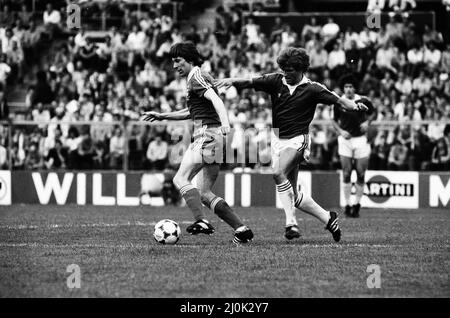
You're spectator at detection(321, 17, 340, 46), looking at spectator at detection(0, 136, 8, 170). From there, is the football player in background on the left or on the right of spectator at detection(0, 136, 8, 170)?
left

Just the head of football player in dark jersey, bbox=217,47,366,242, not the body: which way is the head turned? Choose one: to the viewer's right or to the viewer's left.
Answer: to the viewer's left

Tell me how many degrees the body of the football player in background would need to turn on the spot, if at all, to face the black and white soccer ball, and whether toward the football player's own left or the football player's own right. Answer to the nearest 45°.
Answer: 0° — they already face it

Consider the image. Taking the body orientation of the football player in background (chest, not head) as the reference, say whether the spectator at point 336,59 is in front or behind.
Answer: behind

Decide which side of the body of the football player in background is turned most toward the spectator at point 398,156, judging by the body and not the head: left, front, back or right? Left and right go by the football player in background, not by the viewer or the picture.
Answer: back

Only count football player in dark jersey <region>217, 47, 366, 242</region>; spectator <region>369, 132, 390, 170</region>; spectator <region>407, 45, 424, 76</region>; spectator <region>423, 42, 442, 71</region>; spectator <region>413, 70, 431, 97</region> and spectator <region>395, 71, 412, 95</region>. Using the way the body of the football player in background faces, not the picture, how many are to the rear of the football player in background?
5

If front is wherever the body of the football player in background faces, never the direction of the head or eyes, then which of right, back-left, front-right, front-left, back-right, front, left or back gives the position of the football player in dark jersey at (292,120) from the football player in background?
front

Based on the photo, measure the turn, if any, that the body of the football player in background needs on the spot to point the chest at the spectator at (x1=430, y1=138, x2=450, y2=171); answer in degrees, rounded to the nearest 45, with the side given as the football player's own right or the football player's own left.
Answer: approximately 135° to the football player's own left

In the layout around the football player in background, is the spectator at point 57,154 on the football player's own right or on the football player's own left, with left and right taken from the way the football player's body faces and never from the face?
on the football player's own right

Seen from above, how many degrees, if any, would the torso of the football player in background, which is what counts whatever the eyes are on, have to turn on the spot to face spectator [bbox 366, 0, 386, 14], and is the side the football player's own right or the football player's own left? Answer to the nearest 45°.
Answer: approximately 180°

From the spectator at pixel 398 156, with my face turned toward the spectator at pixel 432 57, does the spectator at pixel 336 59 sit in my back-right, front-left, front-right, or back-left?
front-left

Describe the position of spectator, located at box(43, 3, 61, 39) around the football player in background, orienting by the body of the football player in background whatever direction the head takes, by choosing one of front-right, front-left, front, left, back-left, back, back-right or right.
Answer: back-right

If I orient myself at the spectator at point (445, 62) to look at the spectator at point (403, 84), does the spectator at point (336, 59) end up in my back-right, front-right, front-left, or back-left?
front-right

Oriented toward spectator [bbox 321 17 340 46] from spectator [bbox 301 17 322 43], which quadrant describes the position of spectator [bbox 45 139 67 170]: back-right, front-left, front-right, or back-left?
back-right

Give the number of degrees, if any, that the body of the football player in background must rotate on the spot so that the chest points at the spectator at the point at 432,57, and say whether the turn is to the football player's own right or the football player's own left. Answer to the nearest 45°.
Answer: approximately 180°

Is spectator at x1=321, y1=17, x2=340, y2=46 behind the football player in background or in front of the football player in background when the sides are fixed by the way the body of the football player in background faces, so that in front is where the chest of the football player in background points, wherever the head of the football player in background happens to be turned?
behind

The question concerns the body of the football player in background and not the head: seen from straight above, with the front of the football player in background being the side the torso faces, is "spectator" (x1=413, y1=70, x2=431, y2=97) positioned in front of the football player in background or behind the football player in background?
behind

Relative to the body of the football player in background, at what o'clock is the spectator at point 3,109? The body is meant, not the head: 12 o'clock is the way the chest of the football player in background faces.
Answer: The spectator is roughly at 4 o'clock from the football player in background.

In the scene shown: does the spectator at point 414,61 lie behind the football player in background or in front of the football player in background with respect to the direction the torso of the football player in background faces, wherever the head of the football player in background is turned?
behind

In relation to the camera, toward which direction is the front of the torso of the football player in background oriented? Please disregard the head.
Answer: toward the camera
